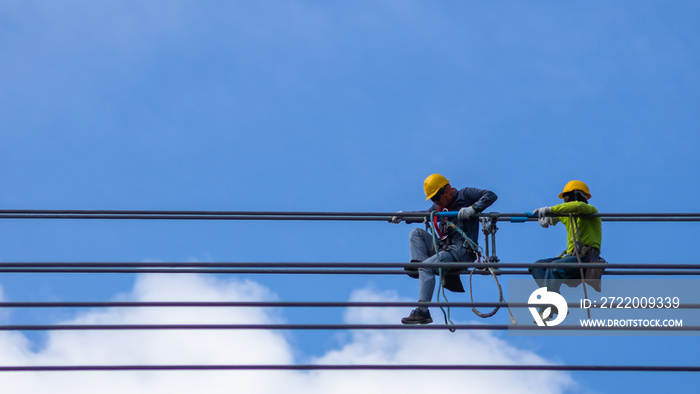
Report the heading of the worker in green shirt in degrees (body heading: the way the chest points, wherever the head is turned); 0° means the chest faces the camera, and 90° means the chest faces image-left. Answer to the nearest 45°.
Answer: approximately 90°

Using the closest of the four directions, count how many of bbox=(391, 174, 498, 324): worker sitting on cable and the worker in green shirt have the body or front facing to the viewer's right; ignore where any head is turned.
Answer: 0

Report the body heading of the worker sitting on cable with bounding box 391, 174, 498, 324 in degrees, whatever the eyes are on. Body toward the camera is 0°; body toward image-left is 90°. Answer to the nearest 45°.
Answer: approximately 45°

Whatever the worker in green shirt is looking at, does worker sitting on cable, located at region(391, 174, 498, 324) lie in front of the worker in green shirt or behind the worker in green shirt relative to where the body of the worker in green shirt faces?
in front

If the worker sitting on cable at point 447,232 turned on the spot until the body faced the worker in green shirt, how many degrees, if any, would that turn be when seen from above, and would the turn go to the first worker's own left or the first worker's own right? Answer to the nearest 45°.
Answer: approximately 135° to the first worker's own left
